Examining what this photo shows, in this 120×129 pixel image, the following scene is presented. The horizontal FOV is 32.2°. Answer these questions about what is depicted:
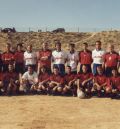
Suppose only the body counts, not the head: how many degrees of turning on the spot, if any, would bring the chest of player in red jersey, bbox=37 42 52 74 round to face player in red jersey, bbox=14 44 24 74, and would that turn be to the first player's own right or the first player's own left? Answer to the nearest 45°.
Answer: approximately 90° to the first player's own right

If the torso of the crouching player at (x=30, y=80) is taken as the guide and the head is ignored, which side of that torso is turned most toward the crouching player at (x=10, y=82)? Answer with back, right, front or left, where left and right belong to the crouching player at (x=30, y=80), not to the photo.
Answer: right

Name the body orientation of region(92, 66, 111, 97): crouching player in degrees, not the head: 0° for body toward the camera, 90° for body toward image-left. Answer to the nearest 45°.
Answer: approximately 0°

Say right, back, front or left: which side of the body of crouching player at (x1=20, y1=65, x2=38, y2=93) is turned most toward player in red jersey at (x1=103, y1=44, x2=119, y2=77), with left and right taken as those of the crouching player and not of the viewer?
left

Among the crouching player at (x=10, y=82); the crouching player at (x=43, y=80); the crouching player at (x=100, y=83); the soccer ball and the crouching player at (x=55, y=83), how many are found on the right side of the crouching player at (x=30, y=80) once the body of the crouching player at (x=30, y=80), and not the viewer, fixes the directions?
1

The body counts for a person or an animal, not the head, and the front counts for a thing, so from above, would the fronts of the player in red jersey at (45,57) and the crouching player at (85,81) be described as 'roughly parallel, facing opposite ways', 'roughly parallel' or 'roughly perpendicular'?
roughly parallel

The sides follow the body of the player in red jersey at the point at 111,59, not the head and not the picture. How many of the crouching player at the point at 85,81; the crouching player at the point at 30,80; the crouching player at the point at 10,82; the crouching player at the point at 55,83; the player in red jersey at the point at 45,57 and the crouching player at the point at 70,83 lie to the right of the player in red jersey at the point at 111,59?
6

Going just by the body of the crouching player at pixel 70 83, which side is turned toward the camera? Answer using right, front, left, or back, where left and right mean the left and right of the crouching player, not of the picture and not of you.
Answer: front

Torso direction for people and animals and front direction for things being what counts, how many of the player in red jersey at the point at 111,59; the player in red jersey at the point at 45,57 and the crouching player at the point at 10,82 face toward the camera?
3

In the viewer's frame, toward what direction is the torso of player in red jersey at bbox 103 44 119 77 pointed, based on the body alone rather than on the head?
toward the camera

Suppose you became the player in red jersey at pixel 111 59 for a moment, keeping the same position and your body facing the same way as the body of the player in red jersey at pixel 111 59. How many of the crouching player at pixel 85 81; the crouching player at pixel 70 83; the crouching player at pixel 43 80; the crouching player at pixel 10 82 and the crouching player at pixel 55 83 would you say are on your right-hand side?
5

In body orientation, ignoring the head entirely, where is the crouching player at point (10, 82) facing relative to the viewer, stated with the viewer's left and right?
facing the viewer
